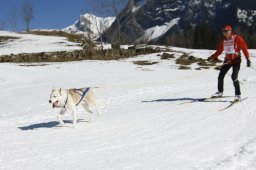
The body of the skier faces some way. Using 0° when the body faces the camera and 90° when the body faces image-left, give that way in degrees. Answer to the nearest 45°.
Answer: approximately 45°

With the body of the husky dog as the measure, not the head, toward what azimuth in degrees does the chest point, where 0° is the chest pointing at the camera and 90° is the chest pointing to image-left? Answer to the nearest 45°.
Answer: approximately 45°

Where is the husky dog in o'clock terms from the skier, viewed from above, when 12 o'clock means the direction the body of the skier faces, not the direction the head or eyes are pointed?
The husky dog is roughly at 12 o'clock from the skier.

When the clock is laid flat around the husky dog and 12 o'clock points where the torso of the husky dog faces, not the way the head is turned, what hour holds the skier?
The skier is roughly at 7 o'clock from the husky dog.
